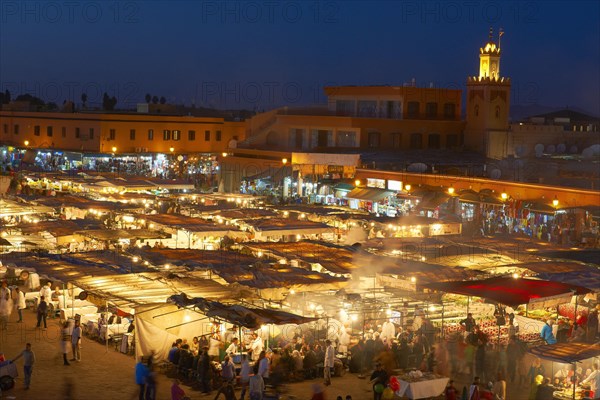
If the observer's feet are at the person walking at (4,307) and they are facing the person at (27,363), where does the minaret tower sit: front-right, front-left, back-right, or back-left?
back-left

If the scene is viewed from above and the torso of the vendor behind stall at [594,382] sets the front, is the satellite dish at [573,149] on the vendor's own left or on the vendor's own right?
on the vendor's own right

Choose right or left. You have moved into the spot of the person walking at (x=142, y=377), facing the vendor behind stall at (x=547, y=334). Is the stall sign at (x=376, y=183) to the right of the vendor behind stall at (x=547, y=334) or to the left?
left

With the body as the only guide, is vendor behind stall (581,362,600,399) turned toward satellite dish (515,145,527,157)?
no

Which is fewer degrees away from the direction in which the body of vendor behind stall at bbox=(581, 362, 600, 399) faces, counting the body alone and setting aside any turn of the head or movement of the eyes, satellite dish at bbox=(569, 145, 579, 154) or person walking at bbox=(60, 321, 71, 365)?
the person walking
